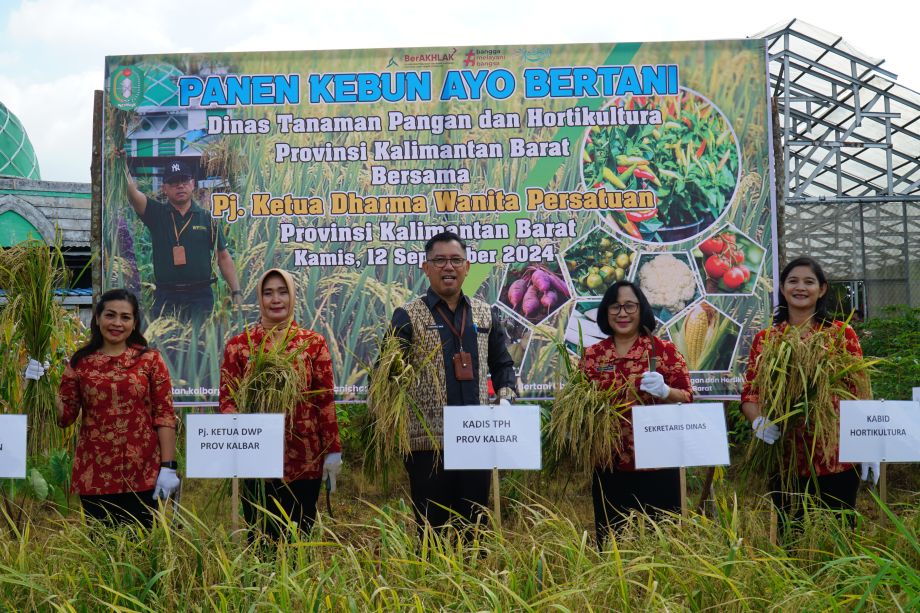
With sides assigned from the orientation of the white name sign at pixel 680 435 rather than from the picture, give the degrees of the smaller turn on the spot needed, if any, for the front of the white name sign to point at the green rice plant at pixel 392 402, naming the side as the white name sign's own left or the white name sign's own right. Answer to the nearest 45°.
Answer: approximately 90° to the white name sign's own right

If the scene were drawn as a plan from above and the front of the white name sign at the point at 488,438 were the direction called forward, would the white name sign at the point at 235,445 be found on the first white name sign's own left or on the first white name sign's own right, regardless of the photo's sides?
on the first white name sign's own right

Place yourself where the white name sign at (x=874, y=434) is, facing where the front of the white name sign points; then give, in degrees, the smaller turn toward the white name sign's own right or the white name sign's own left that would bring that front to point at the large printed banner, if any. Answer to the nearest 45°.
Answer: approximately 135° to the white name sign's own right

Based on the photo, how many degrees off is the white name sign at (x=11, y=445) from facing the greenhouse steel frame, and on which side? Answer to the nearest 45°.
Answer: approximately 135° to its left

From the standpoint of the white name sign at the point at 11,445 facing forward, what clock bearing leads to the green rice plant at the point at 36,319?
The green rice plant is roughly at 6 o'clock from the white name sign.

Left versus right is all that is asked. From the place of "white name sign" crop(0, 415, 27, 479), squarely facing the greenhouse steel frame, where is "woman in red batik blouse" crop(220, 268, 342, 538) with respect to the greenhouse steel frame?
right

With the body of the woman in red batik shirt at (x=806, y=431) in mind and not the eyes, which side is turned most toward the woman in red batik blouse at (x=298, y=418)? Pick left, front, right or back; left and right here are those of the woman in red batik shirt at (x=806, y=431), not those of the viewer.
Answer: right
